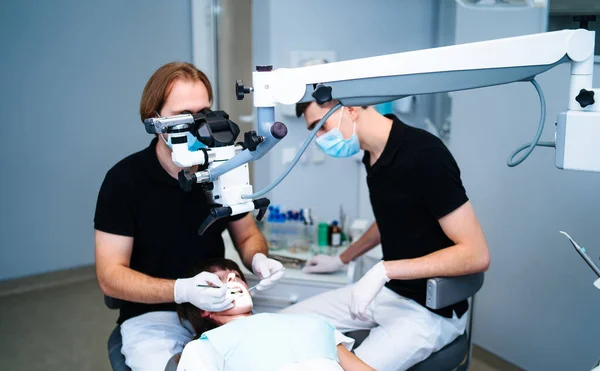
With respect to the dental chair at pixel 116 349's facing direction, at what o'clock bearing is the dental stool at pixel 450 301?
the dental stool at pixel 450 301 is roughly at 11 o'clock from the dental chair at pixel 116 349.

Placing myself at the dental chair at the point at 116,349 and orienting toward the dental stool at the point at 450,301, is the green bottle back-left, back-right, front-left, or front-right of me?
front-left

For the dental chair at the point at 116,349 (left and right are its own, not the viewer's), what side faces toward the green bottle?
left

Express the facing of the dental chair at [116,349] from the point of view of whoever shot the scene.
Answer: facing the viewer and to the right of the viewer
